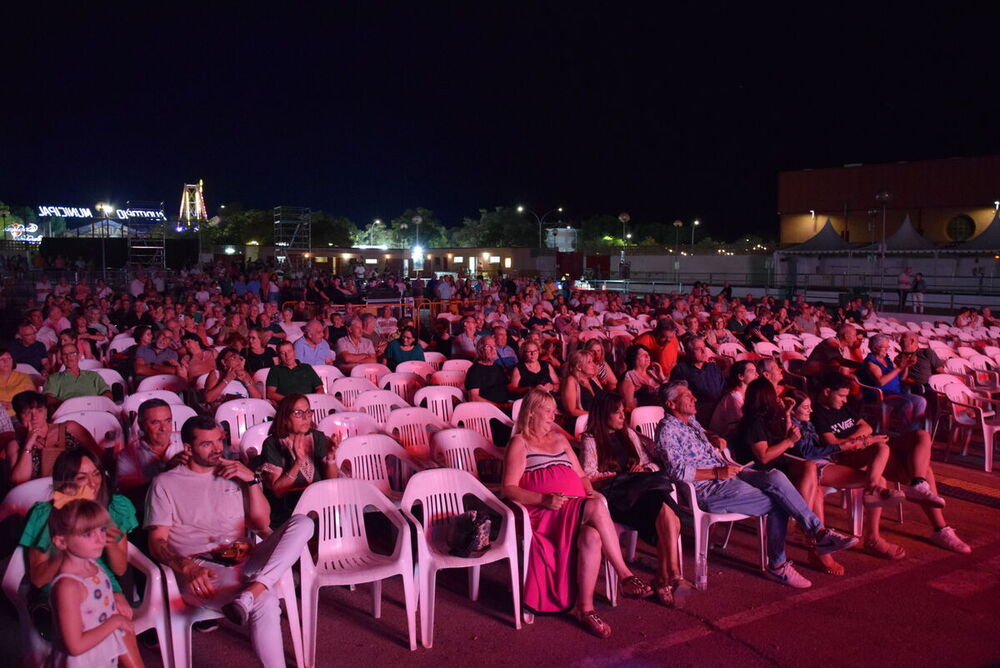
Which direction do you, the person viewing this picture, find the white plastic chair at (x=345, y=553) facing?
facing the viewer and to the right of the viewer

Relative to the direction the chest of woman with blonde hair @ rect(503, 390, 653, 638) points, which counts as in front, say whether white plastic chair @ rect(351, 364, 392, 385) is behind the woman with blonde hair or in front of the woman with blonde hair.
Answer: behind

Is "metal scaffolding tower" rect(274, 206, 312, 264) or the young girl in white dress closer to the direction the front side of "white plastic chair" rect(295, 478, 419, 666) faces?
the young girl in white dress

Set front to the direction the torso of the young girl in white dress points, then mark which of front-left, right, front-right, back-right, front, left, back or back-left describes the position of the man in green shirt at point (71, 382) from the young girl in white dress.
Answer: back-left

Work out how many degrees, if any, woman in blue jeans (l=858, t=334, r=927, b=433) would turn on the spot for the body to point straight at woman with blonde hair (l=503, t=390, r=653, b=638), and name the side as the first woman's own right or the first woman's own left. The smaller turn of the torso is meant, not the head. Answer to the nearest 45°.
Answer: approximately 45° to the first woman's own right

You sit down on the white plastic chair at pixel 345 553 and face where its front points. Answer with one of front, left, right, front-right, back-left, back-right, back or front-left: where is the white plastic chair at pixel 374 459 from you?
back-left

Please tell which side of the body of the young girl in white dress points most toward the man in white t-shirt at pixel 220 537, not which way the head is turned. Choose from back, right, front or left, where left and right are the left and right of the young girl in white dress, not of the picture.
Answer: left

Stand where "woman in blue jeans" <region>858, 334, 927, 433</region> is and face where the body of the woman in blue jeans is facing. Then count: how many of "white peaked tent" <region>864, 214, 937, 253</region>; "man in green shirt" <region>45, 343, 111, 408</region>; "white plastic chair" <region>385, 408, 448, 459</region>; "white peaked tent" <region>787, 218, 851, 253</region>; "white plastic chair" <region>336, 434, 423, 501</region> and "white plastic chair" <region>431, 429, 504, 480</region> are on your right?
4

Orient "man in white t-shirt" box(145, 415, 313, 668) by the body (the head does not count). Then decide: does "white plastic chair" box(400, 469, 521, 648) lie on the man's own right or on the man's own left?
on the man's own left
